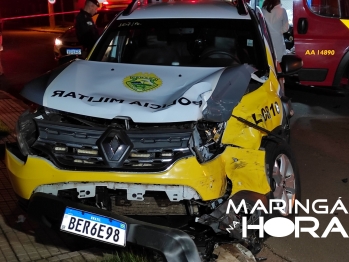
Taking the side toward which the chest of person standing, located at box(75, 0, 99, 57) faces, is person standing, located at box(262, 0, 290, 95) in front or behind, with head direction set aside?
in front

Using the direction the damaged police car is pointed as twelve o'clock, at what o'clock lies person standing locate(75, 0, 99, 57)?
The person standing is roughly at 4 o'clock from the damaged police car.

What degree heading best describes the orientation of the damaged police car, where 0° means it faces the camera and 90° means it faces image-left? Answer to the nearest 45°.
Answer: approximately 45°

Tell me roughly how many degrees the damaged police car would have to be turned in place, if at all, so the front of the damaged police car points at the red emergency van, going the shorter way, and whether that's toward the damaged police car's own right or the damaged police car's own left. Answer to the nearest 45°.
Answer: approximately 180°
